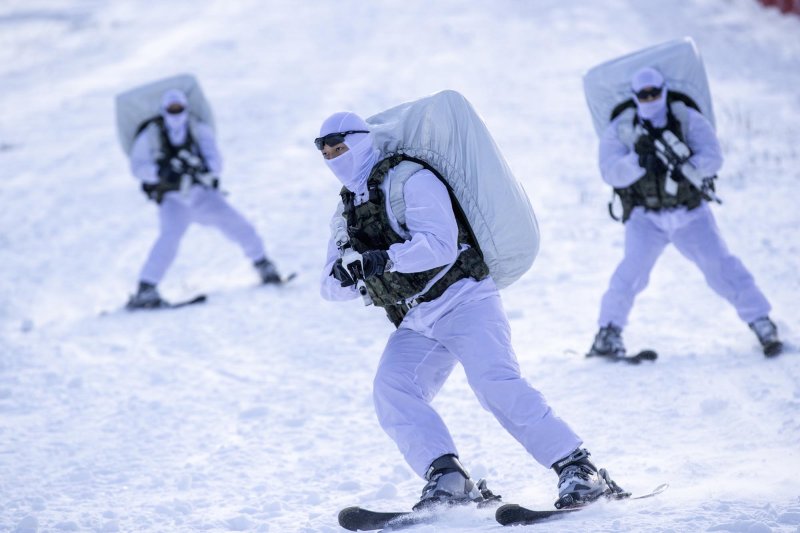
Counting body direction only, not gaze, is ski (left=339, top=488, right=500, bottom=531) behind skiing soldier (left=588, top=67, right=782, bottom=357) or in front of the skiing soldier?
in front

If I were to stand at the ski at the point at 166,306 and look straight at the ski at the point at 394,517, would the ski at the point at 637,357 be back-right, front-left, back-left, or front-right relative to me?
front-left

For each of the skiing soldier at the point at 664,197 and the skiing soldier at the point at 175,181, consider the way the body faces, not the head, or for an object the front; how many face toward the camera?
2

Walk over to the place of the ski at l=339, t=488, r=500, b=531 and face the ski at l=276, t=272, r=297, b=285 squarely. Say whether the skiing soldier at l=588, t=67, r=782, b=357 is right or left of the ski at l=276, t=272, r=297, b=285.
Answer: right

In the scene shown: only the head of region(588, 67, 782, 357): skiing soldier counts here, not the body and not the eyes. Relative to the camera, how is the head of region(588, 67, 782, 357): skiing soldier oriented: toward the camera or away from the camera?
toward the camera

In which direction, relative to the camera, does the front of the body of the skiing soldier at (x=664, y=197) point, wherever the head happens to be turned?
toward the camera

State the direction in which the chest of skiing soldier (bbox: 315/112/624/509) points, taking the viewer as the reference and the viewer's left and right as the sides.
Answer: facing the viewer and to the left of the viewer
